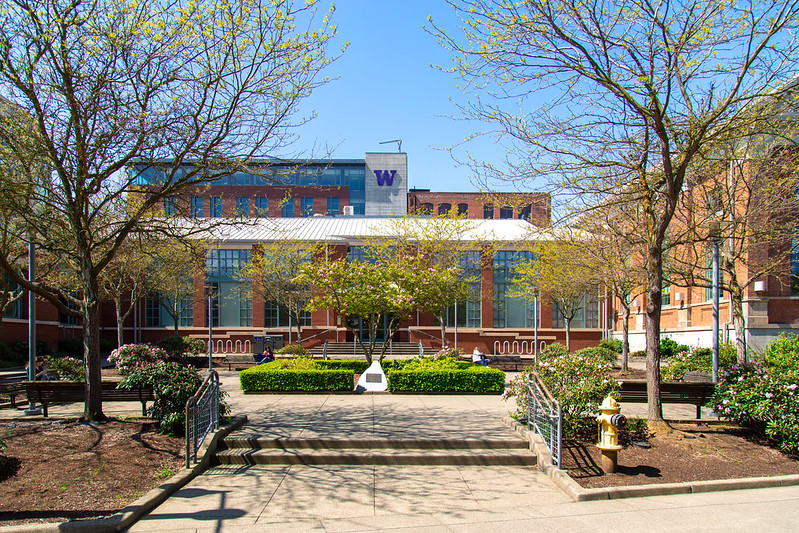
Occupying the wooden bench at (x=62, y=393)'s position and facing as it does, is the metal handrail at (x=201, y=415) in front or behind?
behind

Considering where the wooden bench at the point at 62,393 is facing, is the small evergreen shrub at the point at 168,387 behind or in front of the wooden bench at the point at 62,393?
behind

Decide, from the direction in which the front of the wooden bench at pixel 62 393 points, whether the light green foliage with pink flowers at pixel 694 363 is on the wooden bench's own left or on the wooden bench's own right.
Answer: on the wooden bench's own right

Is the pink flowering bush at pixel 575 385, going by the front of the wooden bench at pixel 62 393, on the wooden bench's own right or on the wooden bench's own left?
on the wooden bench's own right

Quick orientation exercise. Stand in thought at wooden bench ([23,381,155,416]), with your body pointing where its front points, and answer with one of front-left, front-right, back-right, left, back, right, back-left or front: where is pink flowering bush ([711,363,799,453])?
back-right

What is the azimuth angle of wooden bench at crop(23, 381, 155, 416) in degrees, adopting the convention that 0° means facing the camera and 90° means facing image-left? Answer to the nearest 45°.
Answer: approximately 180°

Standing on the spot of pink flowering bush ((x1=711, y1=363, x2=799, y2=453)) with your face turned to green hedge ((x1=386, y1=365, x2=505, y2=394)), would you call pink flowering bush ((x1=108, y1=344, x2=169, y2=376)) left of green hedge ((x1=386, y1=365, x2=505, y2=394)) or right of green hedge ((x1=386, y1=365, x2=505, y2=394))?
left

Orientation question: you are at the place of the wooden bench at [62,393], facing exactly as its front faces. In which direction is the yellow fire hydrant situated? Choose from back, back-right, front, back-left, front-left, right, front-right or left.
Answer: back-right

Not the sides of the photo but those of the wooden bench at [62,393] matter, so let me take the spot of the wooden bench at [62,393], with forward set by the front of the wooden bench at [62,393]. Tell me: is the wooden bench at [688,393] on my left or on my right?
on my right

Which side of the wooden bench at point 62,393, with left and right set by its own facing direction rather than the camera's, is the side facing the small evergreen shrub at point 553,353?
right

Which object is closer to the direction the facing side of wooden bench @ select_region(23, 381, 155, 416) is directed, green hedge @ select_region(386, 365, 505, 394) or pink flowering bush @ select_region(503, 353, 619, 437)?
the green hedge

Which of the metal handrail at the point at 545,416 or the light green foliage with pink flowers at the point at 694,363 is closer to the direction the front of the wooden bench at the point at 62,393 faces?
the light green foliage with pink flowers
